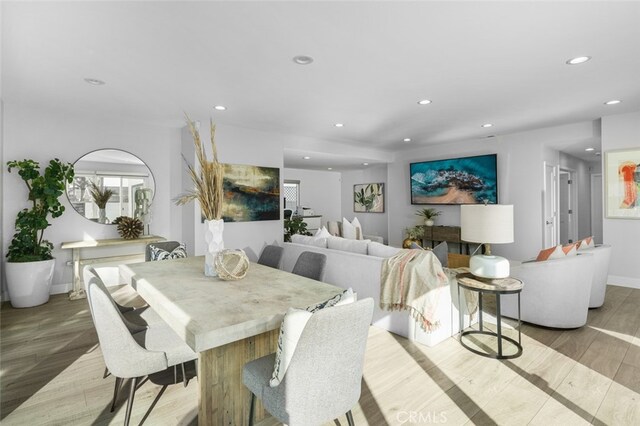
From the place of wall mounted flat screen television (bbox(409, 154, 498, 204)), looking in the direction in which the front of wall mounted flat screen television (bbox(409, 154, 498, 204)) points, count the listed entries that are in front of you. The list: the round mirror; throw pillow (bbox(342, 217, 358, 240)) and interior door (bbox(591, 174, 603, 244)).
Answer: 2

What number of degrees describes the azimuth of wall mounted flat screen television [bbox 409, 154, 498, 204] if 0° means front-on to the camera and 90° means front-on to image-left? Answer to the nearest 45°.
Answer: approximately 45°

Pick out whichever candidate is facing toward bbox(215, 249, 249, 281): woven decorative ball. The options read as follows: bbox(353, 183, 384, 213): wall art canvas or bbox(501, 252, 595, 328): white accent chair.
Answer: the wall art canvas

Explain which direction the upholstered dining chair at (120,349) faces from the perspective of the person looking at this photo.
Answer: facing away from the viewer and to the right of the viewer

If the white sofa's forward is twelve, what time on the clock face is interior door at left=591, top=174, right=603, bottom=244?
The interior door is roughly at 12 o'clock from the white sofa.

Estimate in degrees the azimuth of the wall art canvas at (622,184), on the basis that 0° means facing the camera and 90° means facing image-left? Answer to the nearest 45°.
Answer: approximately 45°

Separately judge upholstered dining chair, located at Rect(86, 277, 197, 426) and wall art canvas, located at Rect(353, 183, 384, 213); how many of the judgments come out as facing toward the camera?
1
